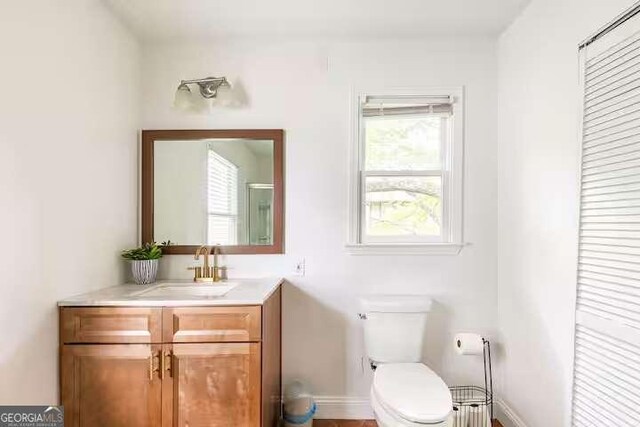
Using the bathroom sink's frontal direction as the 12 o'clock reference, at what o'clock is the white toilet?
The white toilet is roughly at 10 o'clock from the bathroom sink.

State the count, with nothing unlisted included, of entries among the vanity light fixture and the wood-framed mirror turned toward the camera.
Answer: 2

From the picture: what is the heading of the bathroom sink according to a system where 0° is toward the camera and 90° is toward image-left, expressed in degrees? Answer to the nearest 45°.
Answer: approximately 0°

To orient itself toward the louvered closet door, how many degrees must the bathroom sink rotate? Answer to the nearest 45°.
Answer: approximately 45° to its left
